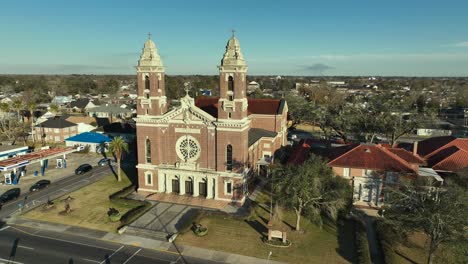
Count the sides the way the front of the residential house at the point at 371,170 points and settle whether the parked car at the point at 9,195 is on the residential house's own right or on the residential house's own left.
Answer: on the residential house's own right

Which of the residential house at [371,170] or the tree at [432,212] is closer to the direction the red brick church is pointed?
the tree

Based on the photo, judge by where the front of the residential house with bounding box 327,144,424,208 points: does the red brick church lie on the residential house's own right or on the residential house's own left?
on the residential house's own right

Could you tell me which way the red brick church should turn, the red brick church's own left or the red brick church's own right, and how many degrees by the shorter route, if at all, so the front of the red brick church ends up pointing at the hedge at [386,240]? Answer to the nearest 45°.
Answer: approximately 45° to the red brick church's own left

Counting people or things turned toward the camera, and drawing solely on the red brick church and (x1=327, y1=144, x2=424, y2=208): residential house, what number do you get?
2

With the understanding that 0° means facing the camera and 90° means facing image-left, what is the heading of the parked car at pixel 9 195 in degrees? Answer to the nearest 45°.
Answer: approximately 45°

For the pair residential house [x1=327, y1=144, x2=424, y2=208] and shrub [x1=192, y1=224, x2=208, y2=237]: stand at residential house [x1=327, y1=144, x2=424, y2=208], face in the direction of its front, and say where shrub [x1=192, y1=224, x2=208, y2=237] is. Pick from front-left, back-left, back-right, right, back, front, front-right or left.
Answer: front-right

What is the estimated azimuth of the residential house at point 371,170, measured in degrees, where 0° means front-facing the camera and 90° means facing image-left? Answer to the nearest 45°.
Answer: approximately 0°

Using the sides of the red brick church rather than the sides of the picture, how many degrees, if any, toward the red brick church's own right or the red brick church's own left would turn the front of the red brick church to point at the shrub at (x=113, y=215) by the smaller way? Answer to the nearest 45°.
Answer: approximately 45° to the red brick church's own right

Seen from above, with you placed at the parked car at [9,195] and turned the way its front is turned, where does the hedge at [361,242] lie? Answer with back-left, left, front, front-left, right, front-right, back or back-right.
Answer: left

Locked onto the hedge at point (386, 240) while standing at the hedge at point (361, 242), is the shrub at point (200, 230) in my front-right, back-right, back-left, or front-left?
back-left
